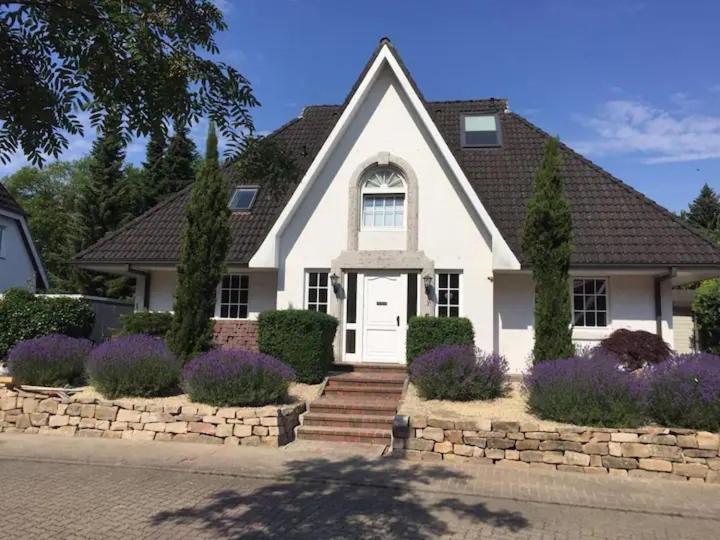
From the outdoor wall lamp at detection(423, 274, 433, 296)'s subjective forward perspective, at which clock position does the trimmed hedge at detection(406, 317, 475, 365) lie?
The trimmed hedge is roughly at 12 o'clock from the outdoor wall lamp.

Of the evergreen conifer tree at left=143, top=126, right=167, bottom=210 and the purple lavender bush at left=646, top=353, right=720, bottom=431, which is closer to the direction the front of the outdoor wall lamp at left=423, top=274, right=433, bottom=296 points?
the purple lavender bush

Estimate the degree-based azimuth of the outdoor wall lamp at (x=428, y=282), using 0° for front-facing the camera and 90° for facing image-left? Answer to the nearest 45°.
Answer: approximately 0°

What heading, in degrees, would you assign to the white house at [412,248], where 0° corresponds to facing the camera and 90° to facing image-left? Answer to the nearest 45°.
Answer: approximately 0°

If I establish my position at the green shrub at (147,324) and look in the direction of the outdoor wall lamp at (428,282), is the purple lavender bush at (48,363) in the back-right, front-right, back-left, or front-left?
back-right

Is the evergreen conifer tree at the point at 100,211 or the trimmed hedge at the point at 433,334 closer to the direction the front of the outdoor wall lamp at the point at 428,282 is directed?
the trimmed hedge

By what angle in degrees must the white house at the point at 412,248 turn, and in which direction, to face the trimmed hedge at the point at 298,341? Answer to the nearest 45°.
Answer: approximately 45° to its right

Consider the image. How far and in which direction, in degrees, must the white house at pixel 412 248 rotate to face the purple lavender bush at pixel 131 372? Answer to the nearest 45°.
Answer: approximately 45° to its right
